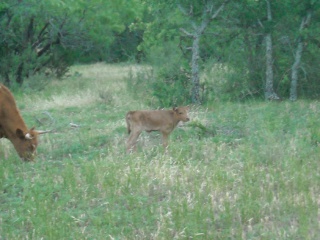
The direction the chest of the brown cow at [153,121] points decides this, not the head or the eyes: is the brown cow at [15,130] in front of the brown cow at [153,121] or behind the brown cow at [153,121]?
behind

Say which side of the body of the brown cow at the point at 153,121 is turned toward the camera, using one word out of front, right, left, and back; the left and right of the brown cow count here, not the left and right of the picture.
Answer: right

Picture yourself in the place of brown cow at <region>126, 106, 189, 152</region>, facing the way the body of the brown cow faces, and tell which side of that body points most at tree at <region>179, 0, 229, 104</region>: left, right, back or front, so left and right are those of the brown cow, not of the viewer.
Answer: left

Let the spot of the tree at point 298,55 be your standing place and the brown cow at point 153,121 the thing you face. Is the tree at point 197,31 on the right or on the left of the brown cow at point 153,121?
right

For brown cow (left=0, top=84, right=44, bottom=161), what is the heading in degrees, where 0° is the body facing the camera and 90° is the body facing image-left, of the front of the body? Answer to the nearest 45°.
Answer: approximately 270°

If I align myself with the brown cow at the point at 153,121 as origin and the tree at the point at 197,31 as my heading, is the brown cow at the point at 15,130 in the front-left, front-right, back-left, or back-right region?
back-left

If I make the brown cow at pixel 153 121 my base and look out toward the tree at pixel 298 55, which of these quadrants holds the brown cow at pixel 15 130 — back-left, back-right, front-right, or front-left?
back-left

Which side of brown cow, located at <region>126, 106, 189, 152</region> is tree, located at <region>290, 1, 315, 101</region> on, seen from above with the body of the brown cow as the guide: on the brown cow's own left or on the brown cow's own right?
on the brown cow's own left

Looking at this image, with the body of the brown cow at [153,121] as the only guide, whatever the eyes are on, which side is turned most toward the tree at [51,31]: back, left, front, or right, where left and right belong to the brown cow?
left

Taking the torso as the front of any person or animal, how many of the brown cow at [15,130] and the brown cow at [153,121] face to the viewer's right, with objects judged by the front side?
2
